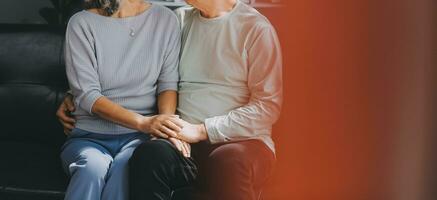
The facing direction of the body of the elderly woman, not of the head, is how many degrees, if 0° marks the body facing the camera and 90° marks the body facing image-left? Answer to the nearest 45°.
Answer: approximately 0°

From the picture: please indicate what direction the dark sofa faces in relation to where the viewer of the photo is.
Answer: facing the viewer

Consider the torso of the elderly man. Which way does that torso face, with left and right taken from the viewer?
facing the viewer and to the left of the viewer
